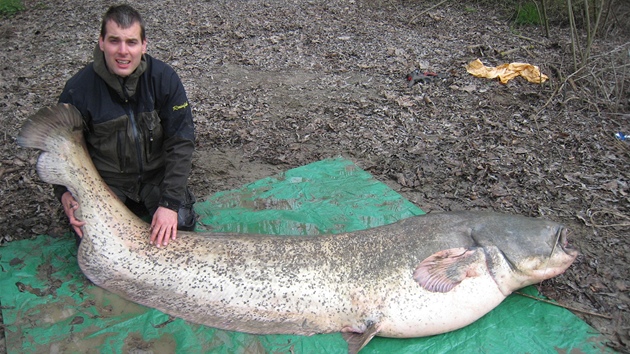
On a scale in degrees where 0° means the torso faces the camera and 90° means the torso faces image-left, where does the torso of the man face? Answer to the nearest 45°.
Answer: approximately 0°

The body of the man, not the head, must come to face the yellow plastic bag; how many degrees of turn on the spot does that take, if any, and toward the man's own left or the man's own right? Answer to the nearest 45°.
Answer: approximately 90° to the man's own left
